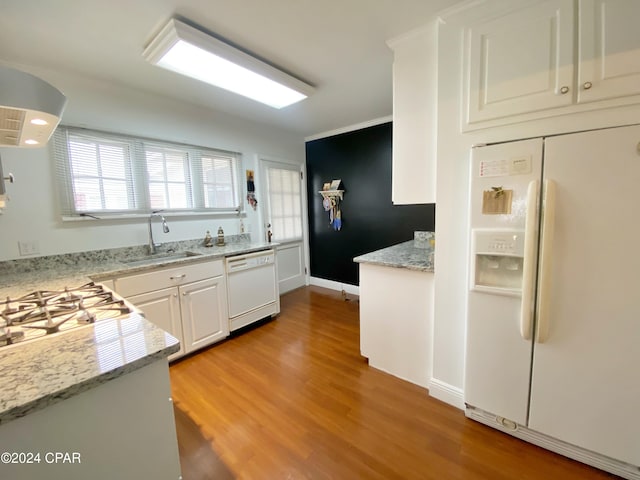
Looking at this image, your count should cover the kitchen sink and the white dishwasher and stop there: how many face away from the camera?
0

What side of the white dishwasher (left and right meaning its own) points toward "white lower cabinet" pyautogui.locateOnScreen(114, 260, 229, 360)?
right

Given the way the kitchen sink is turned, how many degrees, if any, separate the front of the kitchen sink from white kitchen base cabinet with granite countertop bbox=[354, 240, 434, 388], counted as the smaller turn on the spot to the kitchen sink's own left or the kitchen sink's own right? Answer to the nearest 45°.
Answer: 0° — it already faces it

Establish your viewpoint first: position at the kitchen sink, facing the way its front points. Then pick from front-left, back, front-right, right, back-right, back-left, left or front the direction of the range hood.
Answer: front-right

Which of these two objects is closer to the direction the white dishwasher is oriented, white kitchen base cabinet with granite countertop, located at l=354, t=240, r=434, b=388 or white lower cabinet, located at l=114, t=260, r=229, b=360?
the white kitchen base cabinet with granite countertop

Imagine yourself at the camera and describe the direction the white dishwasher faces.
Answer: facing the viewer and to the right of the viewer

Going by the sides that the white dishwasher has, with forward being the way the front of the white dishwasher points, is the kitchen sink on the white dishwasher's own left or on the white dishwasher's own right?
on the white dishwasher's own right

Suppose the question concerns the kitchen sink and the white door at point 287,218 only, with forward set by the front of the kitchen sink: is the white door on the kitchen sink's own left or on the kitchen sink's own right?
on the kitchen sink's own left

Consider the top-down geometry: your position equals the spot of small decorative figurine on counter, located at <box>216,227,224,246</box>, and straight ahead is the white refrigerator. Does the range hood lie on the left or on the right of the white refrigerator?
right

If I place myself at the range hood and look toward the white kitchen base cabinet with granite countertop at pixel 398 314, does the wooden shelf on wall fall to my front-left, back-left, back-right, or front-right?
front-left

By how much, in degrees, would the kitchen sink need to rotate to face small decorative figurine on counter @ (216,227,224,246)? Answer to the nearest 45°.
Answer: approximately 90° to its left

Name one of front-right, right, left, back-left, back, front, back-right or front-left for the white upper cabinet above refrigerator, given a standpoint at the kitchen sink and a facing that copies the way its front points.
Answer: front

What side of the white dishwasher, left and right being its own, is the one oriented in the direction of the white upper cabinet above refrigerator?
front
